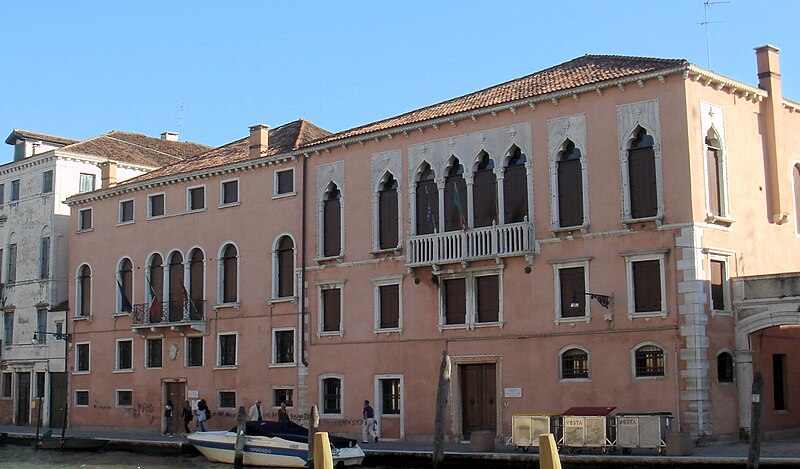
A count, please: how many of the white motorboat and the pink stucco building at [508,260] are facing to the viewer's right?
0

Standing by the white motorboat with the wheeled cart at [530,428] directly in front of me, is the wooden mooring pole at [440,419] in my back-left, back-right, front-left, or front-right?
front-right

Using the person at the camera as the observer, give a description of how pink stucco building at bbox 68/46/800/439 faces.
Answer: facing the viewer and to the left of the viewer

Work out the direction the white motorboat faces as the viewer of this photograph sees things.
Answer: facing to the left of the viewer
